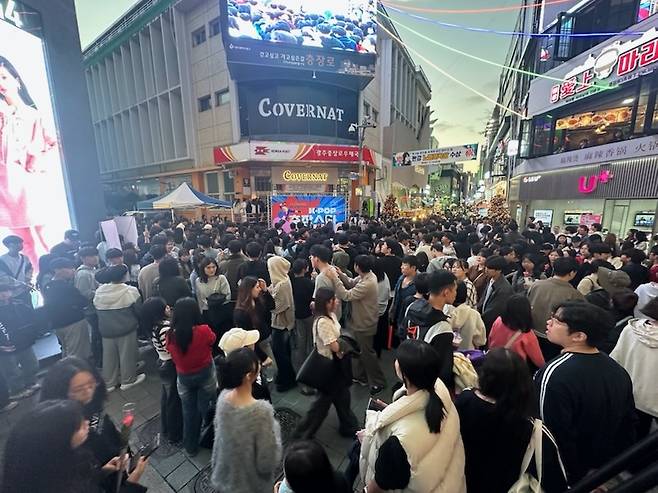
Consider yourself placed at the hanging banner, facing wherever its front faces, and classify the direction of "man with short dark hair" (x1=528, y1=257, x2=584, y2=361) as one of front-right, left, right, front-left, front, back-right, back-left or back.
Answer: front

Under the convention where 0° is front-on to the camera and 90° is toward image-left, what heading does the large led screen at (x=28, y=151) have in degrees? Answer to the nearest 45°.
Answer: approximately 315°

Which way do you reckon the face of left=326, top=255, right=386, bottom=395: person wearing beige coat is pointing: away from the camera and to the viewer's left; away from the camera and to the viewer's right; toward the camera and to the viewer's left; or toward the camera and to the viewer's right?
away from the camera and to the viewer's left

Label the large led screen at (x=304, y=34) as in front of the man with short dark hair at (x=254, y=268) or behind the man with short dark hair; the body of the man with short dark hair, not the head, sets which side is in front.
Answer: in front

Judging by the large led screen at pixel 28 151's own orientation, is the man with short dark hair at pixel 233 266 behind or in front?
in front

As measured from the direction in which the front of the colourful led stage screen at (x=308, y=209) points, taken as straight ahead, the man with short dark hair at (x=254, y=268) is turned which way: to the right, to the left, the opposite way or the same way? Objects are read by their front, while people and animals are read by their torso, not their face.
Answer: the opposite way

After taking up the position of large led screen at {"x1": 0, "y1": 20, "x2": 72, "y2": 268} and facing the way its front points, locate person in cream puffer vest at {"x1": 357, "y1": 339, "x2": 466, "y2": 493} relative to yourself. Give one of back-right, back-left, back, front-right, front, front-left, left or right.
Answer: front-right

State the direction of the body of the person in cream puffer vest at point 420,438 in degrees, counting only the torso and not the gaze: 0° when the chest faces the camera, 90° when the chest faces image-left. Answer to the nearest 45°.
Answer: approximately 135°

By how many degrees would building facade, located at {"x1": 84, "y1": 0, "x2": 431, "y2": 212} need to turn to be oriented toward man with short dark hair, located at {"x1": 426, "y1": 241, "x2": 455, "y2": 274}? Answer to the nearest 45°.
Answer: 0° — it already faces them

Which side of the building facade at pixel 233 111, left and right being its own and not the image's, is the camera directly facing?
front

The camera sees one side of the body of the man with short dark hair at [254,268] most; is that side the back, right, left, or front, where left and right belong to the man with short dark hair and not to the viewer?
back

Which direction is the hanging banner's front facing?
toward the camera

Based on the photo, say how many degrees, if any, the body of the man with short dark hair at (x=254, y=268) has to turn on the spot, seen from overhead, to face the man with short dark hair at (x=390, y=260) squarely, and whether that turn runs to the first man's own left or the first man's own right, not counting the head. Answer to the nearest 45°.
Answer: approximately 90° to the first man's own right
